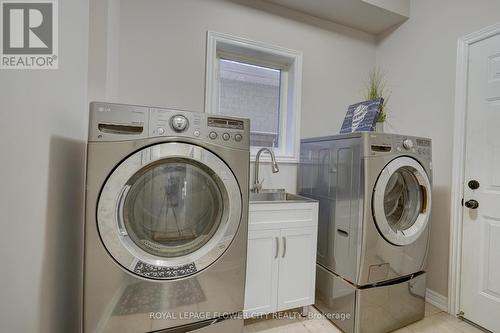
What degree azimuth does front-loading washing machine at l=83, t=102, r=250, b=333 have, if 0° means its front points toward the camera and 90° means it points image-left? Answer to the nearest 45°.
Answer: approximately 0°

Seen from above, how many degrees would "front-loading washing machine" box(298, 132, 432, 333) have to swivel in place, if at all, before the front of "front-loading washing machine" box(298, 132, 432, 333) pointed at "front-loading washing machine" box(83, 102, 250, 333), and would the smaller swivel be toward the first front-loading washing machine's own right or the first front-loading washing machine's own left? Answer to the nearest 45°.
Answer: approximately 90° to the first front-loading washing machine's own right

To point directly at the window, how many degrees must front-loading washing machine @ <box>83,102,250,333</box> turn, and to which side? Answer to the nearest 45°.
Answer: approximately 135° to its left

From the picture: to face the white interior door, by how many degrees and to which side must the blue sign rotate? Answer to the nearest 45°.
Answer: approximately 135° to its left

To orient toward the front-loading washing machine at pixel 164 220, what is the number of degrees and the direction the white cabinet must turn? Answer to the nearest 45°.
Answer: approximately 90° to its right

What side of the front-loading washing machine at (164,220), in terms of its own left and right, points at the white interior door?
left
